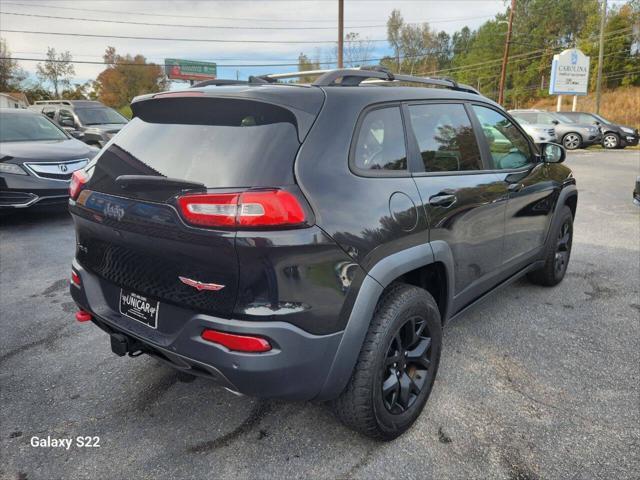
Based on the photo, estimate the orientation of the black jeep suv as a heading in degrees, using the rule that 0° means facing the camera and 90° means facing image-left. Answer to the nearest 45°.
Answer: approximately 225°

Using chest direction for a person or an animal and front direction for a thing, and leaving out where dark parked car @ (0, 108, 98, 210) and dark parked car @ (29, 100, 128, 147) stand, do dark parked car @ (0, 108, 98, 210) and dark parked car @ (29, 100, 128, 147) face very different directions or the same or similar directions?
same or similar directions

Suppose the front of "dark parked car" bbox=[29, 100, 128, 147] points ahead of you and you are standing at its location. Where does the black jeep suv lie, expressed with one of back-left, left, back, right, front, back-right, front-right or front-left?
front-right

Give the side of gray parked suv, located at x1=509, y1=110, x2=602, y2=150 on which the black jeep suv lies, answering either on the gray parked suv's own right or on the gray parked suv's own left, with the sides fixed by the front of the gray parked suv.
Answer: on the gray parked suv's own right

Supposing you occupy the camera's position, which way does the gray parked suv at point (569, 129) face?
facing the viewer and to the right of the viewer

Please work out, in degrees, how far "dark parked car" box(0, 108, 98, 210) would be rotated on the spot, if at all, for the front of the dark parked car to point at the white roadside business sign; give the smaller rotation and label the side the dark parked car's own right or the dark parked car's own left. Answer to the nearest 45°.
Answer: approximately 90° to the dark parked car's own left

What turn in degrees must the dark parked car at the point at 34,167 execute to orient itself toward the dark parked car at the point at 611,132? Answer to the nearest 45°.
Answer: approximately 45° to its left

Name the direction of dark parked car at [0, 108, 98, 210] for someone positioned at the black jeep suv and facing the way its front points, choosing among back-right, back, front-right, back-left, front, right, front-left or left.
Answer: left

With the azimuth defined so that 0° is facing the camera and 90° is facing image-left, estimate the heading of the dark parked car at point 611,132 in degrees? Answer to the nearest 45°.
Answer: approximately 315°

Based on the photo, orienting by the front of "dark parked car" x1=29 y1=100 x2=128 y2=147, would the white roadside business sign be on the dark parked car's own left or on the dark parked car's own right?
on the dark parked car's own left

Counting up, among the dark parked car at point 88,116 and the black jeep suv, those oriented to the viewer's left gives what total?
0

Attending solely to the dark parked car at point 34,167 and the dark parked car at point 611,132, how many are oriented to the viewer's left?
0
